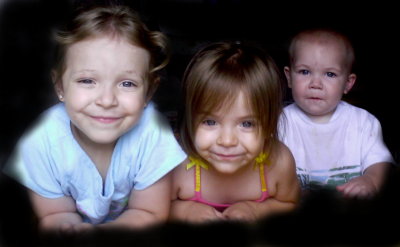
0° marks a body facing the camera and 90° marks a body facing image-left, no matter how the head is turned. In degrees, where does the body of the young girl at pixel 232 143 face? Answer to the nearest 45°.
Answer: approximately 0°

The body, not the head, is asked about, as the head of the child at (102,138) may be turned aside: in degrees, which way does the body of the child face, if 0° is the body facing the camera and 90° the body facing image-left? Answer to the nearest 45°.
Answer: approximately 0°

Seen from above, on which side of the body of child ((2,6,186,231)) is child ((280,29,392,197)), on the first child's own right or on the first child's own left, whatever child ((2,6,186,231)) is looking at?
on the first child's own left
